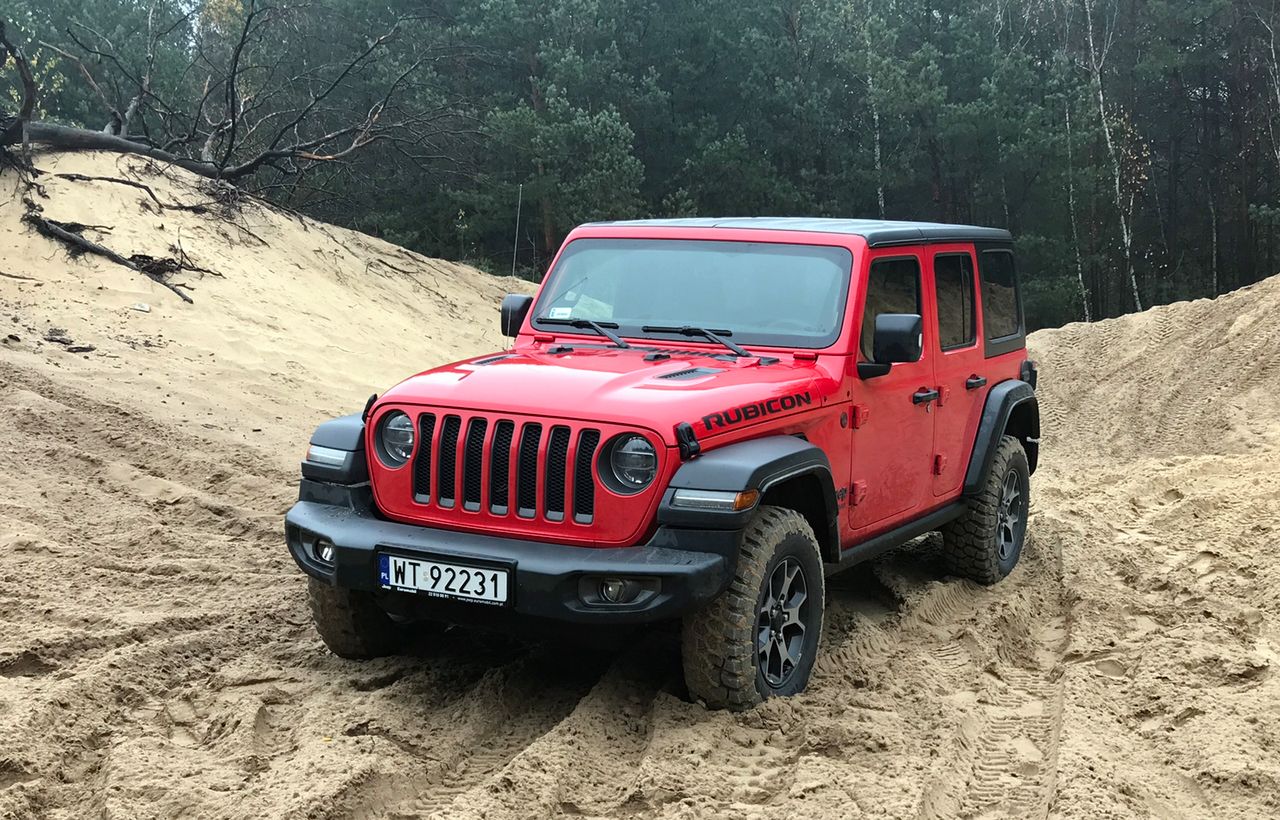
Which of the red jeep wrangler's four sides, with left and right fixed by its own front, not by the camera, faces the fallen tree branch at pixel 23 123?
right

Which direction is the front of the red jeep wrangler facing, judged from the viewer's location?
facing the viewer and to the left of the viewer

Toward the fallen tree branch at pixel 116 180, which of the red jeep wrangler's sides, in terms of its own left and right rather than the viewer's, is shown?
right
